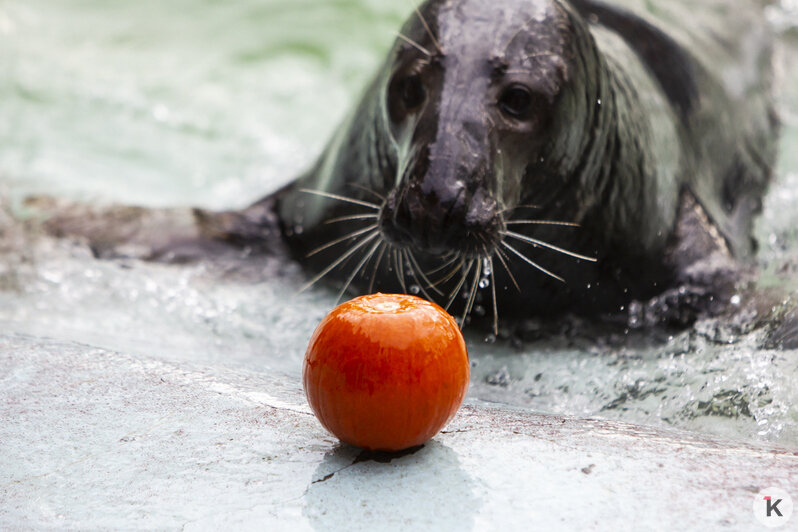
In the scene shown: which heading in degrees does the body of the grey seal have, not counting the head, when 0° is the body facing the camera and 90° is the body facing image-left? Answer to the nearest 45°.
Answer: approximately 45°

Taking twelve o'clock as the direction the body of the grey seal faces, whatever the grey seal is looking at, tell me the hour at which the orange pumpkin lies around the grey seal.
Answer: The orange pumpkin is roughly at 11 o'clock from the grey seal.
